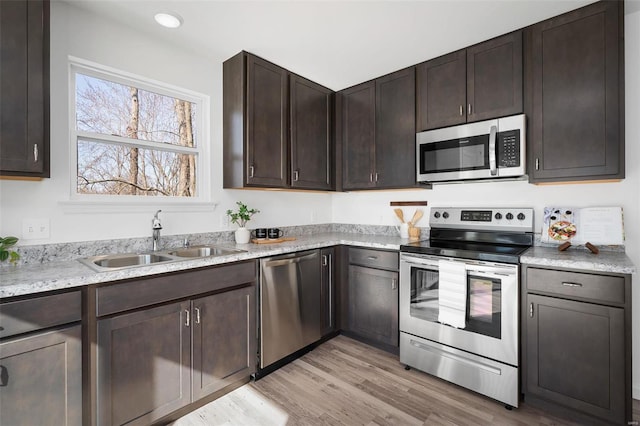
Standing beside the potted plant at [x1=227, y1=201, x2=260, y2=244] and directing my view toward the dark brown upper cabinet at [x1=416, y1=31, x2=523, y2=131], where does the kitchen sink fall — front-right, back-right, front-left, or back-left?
back-right

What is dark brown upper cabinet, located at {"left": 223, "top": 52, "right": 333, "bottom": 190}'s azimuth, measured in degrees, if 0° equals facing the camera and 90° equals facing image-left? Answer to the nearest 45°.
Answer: approximately 315°

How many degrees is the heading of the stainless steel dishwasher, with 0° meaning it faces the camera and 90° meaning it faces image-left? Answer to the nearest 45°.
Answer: approximately 315°

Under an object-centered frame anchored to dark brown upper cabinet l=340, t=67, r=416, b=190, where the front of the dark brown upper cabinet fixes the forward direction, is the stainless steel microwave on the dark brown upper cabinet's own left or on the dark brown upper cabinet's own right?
on the dark brown upper cabinet's own left

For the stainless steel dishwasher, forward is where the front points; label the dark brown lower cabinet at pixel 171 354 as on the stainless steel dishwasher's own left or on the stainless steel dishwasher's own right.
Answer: on the stainless steel dishwasher's own right

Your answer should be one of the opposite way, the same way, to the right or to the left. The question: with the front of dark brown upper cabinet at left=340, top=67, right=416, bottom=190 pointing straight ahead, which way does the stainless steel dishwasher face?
to the left

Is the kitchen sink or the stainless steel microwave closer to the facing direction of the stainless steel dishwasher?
the stainless steel microwave

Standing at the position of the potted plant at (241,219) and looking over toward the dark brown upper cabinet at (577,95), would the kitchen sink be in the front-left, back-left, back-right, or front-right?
back-right

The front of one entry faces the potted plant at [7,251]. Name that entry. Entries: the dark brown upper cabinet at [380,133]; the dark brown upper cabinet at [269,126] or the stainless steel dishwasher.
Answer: the dark brown upper cabinet at [380,133]
